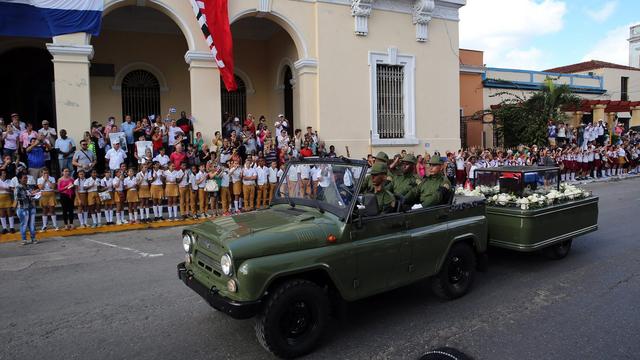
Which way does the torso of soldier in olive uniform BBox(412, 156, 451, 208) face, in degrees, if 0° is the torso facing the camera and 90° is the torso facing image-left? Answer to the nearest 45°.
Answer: approximately 45°

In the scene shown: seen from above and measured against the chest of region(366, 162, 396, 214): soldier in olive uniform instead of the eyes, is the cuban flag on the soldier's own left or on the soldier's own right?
on the soldier's own right

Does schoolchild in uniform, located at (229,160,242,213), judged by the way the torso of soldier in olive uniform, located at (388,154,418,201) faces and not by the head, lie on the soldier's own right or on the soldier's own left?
on the soldier's own right

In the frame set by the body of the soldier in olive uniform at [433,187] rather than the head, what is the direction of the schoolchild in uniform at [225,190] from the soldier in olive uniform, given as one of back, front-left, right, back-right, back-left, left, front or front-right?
right

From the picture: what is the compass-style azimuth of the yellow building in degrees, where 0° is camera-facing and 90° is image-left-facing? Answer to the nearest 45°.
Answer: approximately 0°

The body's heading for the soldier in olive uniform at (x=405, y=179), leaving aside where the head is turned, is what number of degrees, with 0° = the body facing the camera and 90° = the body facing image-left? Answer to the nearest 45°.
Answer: approximately 45°
